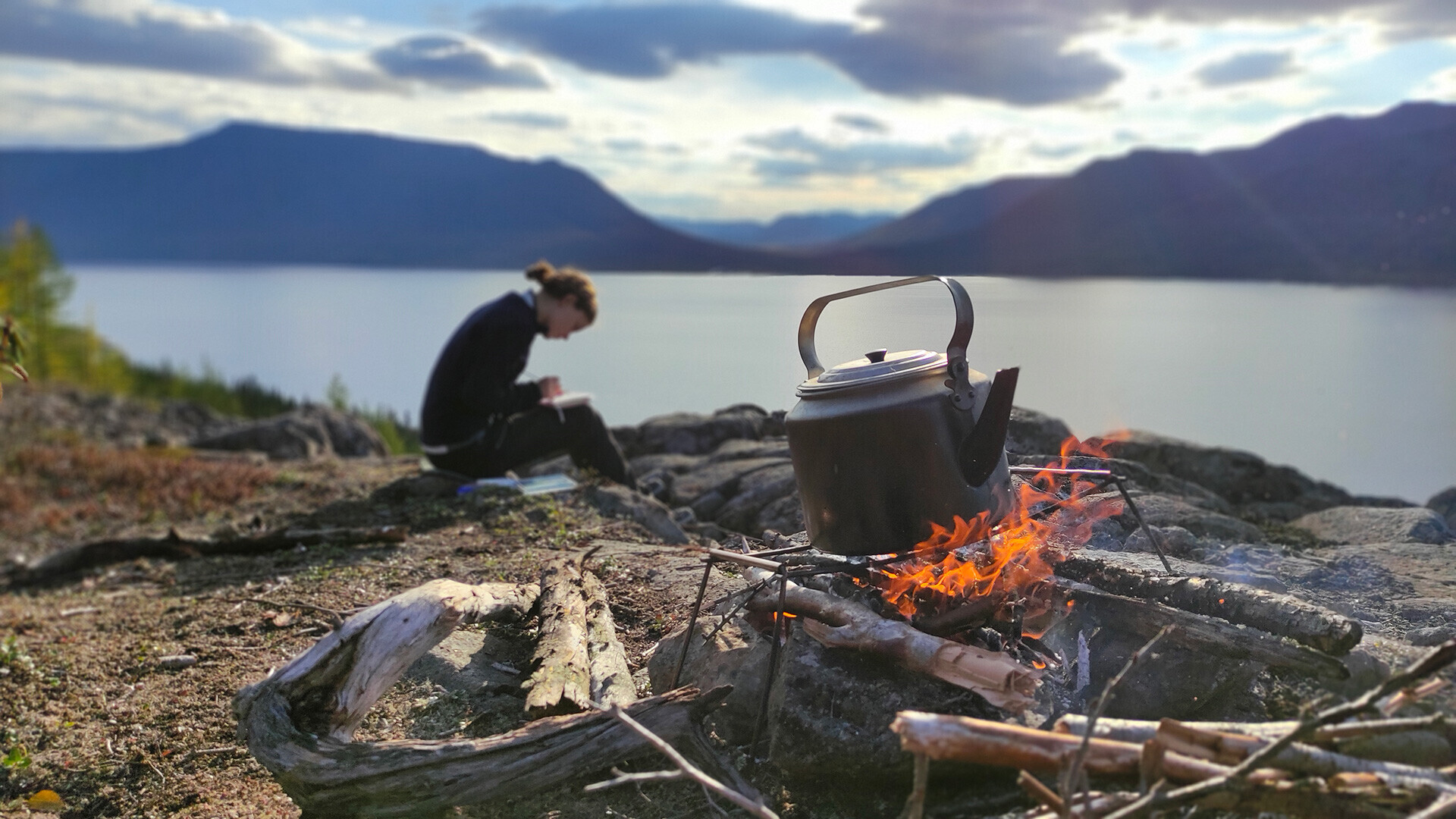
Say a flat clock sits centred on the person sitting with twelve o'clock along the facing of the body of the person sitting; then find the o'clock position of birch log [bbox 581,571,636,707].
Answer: The birch log is roughly at 3 o'clock from the person sitting.

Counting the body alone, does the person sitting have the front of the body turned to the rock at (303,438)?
no

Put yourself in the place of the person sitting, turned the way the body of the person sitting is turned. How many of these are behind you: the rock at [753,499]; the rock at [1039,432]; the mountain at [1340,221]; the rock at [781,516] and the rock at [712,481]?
0

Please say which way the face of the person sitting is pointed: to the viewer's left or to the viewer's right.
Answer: to the viewer's right

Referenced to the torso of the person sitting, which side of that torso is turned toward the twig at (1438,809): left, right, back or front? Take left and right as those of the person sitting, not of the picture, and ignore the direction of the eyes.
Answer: right

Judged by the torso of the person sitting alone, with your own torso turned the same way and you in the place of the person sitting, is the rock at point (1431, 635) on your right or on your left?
on your right

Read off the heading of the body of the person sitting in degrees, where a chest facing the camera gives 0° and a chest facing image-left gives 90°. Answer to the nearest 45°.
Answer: approximately 270°

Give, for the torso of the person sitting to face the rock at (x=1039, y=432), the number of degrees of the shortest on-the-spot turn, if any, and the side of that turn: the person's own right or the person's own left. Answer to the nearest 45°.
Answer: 0° — they already face it

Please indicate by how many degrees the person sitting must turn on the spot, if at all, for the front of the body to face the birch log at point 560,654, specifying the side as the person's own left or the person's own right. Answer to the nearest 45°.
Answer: approximately 90° to the person's own right

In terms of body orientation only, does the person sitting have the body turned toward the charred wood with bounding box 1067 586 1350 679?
no

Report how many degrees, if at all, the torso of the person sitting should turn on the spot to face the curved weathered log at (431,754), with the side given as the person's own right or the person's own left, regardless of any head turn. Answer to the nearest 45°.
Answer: approximately 90° to the person's own right

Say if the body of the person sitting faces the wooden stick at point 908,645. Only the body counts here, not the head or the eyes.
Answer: no

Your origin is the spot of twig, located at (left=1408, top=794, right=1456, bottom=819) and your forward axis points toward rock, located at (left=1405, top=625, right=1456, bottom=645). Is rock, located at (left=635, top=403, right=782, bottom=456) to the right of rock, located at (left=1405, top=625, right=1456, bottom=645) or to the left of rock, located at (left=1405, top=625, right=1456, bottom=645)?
left

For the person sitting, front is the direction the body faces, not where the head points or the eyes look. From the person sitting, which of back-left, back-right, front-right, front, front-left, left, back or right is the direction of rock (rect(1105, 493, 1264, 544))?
front-right

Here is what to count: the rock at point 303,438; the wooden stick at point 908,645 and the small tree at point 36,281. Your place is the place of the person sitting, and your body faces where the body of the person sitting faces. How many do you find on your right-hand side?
1
